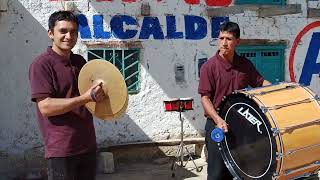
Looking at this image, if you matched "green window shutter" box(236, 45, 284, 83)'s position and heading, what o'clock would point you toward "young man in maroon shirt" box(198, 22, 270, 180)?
The young man in maroon shirt is roughly at 12 o'clock from the green window shutter.

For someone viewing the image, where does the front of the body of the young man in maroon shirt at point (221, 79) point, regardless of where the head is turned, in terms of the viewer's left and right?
facing the viewer

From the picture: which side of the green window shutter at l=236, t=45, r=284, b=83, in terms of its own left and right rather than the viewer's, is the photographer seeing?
front

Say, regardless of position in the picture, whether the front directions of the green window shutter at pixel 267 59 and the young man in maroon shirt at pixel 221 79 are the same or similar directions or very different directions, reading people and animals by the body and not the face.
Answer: same or similar directions

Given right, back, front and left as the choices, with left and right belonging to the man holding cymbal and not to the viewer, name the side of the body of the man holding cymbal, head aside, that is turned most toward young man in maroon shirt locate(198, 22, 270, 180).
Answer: left

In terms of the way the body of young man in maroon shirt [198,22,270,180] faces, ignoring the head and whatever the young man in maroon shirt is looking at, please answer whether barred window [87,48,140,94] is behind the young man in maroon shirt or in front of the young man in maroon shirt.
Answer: behind

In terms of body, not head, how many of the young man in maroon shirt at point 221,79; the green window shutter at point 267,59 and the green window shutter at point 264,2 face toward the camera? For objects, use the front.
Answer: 3

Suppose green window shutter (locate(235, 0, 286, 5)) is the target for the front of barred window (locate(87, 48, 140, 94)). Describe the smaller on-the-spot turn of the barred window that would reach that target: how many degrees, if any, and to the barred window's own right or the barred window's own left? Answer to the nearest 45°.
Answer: approximately 90° to the barred window's own left

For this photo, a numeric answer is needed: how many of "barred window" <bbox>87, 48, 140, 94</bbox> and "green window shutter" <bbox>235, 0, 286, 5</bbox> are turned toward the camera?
2

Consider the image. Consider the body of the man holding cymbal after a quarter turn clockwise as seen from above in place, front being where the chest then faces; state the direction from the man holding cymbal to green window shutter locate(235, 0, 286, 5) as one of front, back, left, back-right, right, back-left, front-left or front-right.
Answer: back

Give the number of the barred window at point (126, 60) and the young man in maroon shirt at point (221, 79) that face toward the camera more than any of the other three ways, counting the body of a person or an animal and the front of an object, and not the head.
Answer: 2
